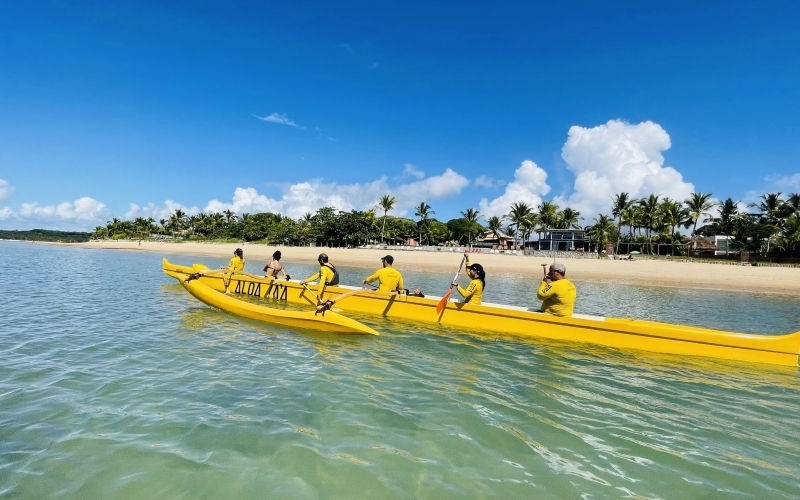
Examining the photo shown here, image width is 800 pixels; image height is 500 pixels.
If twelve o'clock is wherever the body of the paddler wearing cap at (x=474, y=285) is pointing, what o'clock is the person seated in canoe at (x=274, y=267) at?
The person seated in canoe is roughly at 1 o'clock from the paddler wearing cap.

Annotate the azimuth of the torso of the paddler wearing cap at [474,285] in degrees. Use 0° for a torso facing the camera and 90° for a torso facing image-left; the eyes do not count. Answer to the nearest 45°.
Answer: approximately 90°

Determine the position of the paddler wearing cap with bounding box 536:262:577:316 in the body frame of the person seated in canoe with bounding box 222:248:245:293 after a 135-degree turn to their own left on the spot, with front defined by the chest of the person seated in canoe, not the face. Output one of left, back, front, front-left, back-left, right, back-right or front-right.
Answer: front

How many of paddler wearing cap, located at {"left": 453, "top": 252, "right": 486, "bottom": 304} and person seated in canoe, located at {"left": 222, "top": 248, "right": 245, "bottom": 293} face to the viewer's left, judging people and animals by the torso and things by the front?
2

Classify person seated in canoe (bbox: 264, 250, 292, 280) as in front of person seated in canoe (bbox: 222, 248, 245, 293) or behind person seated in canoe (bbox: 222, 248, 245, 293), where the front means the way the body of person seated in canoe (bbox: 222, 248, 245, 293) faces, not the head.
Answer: behind

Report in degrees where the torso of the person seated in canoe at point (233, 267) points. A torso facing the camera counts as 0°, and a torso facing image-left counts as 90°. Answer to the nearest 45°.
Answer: approximately 90°

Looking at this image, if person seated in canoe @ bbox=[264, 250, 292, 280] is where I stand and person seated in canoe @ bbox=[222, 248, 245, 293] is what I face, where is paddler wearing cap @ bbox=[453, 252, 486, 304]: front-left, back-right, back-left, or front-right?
back-left

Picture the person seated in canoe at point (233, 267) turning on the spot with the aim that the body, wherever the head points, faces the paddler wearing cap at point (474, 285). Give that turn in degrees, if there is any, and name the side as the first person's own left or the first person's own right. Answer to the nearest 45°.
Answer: approximately 135° to the first person's own left

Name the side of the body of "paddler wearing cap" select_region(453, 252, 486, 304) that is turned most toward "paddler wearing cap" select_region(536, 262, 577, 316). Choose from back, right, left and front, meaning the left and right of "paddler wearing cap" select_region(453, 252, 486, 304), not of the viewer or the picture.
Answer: back
